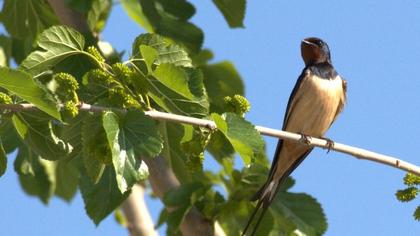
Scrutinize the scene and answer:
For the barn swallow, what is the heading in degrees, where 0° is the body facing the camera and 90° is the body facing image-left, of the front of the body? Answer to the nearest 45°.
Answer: approximately 0°
